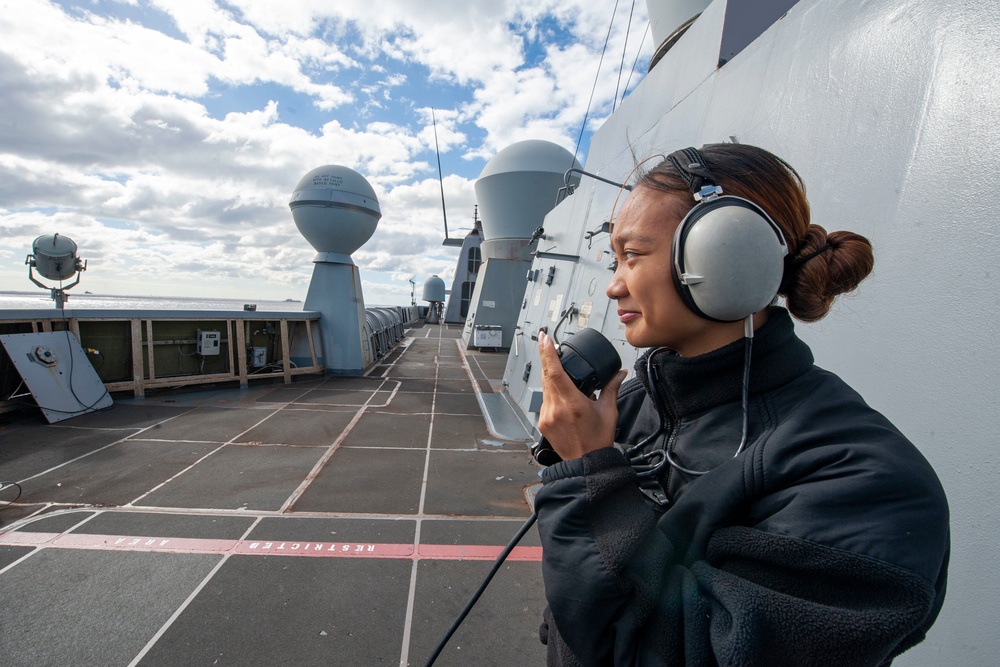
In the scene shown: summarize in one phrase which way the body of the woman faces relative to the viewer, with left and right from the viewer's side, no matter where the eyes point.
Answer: facing to the left of the viewer

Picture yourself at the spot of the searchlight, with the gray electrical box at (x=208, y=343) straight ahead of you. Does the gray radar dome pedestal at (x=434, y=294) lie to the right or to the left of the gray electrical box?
left

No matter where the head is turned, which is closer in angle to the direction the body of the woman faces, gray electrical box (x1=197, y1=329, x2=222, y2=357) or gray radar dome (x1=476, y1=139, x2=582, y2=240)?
the gray electrical box

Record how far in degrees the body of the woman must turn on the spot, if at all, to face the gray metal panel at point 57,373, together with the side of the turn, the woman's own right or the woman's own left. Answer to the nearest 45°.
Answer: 0° — they already face it

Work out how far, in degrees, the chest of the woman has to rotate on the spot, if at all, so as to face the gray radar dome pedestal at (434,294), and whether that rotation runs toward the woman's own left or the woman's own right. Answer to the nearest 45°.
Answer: approximately 45° to the woman's own right

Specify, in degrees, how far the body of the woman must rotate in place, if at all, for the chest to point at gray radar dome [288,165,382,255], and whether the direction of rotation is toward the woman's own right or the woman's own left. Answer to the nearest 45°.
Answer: approximately 45° to the woman's own right

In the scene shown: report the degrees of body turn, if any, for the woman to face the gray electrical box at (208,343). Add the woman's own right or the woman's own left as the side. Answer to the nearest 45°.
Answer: approximately 45° to the woman's own right

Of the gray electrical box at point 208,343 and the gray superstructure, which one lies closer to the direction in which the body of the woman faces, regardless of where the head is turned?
the gray electrical box

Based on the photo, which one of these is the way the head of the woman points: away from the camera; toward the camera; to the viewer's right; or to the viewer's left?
to the viewer's left
